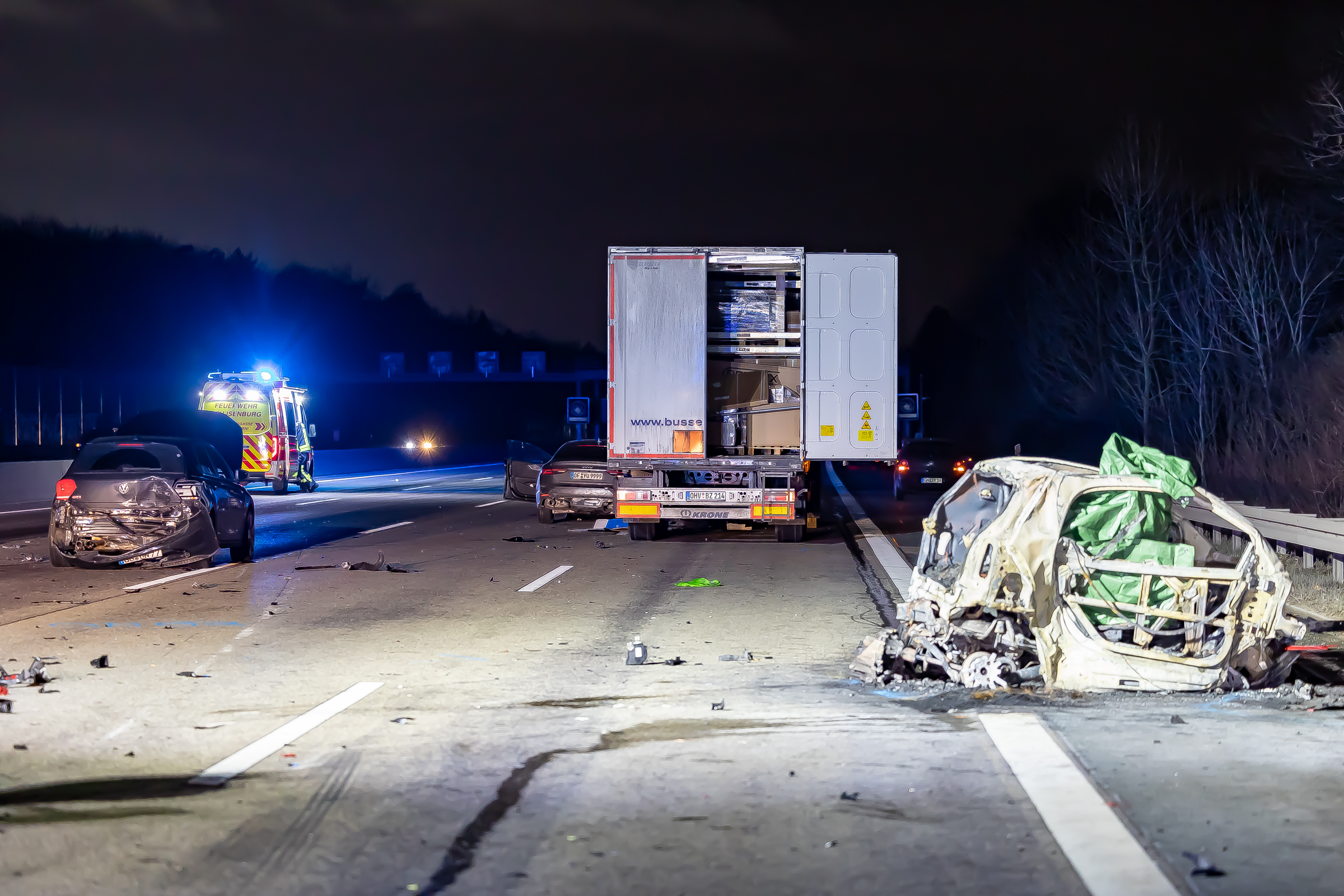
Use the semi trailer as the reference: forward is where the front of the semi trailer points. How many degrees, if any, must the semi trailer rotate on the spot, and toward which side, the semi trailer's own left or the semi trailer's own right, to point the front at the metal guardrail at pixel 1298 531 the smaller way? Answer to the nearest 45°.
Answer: approximately 135° to the semi trailer's own right

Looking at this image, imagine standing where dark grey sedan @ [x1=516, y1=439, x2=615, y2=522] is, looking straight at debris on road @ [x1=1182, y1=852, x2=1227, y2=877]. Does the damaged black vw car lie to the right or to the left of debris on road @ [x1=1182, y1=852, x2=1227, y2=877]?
right

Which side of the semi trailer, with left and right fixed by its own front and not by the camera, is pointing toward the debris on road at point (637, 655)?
back

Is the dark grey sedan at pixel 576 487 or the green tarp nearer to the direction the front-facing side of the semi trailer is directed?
the dark grey sedan

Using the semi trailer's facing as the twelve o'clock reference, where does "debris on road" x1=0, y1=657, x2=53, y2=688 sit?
The debris on road is roughly at 7 o'clock from the semi trailer.

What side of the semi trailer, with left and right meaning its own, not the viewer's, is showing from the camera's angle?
back

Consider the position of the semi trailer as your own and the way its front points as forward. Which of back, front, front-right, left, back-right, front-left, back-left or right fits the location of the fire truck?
front-left

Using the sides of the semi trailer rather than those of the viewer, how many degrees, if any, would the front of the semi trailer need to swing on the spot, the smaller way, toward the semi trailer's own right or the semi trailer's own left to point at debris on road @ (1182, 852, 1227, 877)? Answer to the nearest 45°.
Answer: approximately 180°

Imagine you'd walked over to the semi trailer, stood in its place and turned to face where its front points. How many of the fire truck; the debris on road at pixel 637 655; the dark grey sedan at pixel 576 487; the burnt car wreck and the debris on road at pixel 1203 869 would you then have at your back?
3

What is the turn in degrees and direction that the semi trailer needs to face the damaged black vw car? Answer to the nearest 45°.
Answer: approximately 135° to its left

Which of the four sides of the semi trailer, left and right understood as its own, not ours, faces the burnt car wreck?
back

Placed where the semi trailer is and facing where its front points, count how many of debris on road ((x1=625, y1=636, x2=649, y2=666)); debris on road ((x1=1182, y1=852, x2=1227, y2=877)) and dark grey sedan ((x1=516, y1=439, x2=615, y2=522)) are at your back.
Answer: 2
